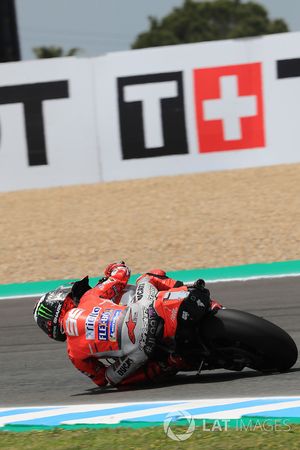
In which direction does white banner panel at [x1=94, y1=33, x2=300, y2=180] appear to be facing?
toward the camera

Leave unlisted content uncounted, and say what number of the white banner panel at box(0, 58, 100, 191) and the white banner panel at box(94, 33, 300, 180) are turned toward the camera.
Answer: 2

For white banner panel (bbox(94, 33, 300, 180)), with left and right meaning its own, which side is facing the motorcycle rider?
front

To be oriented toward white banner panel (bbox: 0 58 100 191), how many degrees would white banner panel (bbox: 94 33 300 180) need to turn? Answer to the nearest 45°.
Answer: approximately 90° to its right

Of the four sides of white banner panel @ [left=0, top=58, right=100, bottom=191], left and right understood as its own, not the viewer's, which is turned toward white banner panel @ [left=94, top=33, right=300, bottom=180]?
left

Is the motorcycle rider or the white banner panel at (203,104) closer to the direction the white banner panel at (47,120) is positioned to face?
the motorcycle rider

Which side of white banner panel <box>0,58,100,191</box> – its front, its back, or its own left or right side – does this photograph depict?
front

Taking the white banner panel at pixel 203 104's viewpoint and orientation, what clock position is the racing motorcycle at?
The racing motorcycle is roughly at 12 o'clock from the white banner panel.

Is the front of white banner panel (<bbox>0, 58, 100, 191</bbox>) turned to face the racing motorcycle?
yes
